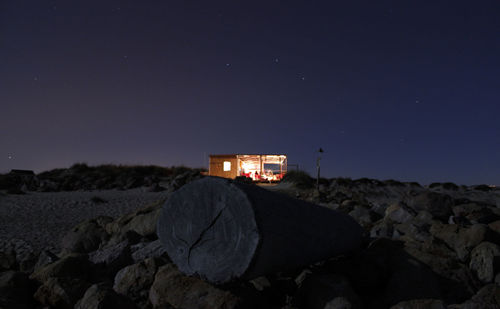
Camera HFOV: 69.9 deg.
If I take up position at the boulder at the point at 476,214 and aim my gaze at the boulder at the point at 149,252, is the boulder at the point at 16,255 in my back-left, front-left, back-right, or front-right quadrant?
front-right

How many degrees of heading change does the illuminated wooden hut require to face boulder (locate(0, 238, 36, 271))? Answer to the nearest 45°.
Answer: approximately 45° to its right

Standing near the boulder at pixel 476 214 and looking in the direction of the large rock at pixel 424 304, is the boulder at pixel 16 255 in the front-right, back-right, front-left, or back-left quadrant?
front-right

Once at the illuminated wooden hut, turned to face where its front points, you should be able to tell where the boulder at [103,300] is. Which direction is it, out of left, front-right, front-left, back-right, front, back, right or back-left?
front-right

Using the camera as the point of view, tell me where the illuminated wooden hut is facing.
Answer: facing the viewer and to the right of the viewer

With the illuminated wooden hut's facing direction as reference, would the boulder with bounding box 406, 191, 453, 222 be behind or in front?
in front

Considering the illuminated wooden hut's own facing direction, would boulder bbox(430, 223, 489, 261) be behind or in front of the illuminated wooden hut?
in front

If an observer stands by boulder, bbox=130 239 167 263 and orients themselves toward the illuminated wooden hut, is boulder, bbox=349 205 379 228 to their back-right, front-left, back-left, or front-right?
front-right

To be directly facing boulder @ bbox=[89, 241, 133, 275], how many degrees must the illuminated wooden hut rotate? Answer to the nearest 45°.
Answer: approximately 45° to its right

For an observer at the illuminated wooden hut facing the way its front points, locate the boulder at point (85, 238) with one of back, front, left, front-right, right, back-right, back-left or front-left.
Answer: front-right

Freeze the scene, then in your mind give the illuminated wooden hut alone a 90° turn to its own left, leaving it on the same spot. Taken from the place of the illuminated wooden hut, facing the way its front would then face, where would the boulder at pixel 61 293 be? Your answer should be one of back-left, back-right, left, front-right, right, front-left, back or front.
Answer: back-right
